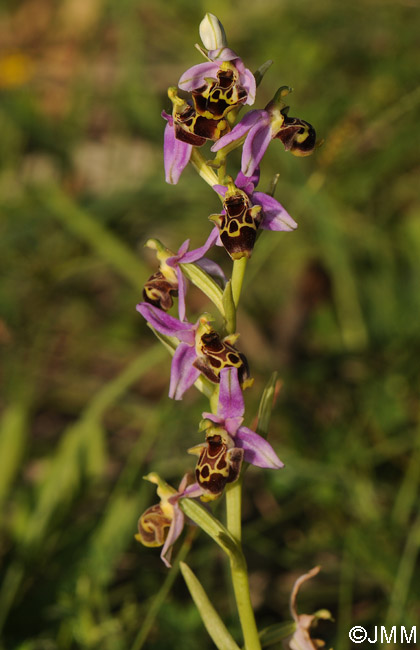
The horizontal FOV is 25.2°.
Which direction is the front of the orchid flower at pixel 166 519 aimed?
to the viewer's left
